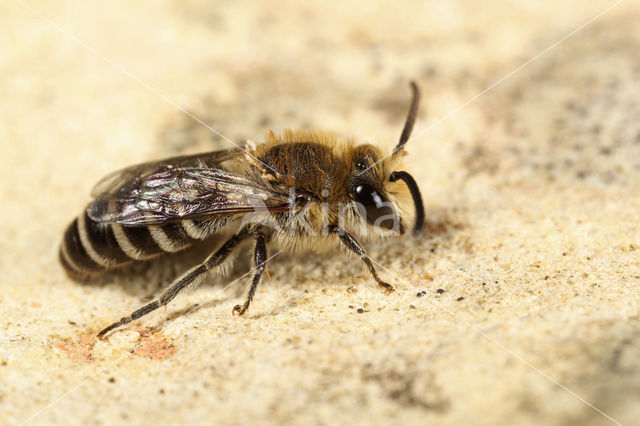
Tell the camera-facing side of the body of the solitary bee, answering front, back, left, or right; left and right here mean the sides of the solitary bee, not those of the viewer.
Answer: right
